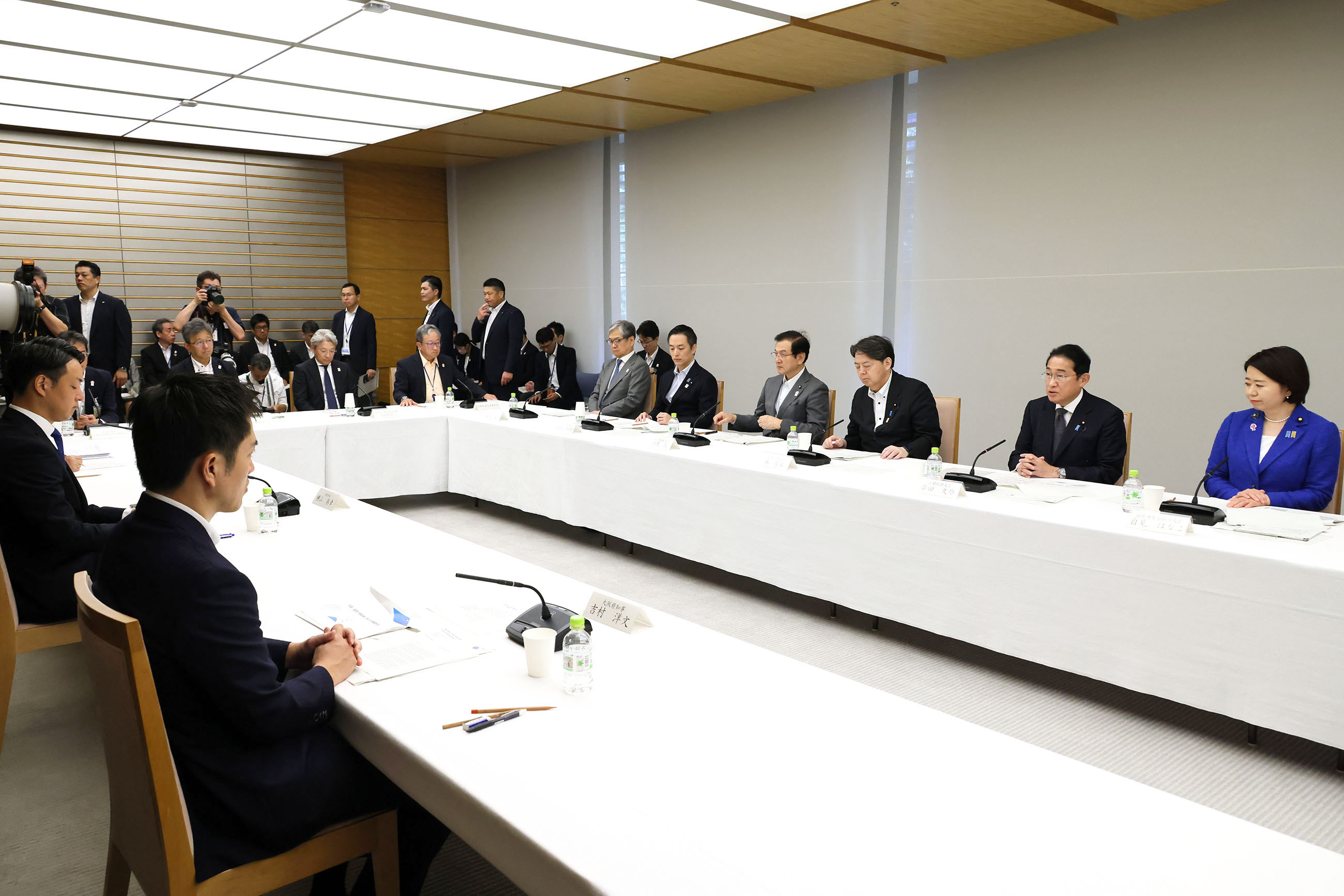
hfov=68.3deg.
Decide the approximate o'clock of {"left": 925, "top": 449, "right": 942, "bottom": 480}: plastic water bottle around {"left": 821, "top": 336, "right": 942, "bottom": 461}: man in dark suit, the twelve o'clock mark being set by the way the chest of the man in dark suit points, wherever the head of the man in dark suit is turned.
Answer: The plastic water bottle is roughly at 10 o'clock from the man in dark suit.

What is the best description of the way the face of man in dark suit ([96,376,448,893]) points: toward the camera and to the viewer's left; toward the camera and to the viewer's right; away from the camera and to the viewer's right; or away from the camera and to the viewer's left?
away from the camera and to the viewer's right

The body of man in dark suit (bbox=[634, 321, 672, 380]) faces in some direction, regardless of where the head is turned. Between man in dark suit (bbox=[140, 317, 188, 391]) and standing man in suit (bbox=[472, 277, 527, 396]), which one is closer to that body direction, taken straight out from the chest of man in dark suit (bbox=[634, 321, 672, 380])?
the man in dark suit

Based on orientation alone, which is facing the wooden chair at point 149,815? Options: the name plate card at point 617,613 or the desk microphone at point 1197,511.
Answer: the name plate card

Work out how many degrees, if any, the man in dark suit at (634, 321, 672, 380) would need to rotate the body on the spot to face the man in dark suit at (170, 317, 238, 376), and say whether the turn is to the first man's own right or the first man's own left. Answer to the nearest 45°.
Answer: approximately 45° to the first man's own right

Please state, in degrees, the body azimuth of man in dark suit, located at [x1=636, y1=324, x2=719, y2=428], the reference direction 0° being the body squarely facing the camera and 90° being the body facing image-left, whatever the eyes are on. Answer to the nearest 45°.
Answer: approximately 45°

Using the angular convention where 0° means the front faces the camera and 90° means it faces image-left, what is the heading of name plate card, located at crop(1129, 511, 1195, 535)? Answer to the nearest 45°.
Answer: approximately 45°

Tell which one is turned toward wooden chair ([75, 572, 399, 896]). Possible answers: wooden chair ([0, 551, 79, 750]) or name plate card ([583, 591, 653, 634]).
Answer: the name plate card

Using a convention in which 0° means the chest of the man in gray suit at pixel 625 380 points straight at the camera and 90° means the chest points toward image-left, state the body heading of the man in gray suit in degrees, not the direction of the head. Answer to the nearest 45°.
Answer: approximately 45°

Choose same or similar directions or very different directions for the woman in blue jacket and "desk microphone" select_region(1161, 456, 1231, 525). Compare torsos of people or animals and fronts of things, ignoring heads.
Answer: very different directions

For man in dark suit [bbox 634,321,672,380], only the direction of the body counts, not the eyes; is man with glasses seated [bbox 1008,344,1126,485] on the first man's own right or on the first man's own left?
on the first man's own left

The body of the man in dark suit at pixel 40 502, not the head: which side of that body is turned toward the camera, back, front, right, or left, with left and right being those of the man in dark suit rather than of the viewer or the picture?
right

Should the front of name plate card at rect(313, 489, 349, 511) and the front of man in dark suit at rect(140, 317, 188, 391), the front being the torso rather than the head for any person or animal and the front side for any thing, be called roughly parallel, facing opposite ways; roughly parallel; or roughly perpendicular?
roughly perpendicular

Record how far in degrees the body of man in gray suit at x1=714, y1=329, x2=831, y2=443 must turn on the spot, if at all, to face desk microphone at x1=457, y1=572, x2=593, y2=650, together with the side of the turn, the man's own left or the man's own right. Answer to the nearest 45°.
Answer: approximately 45° to the man's own left
